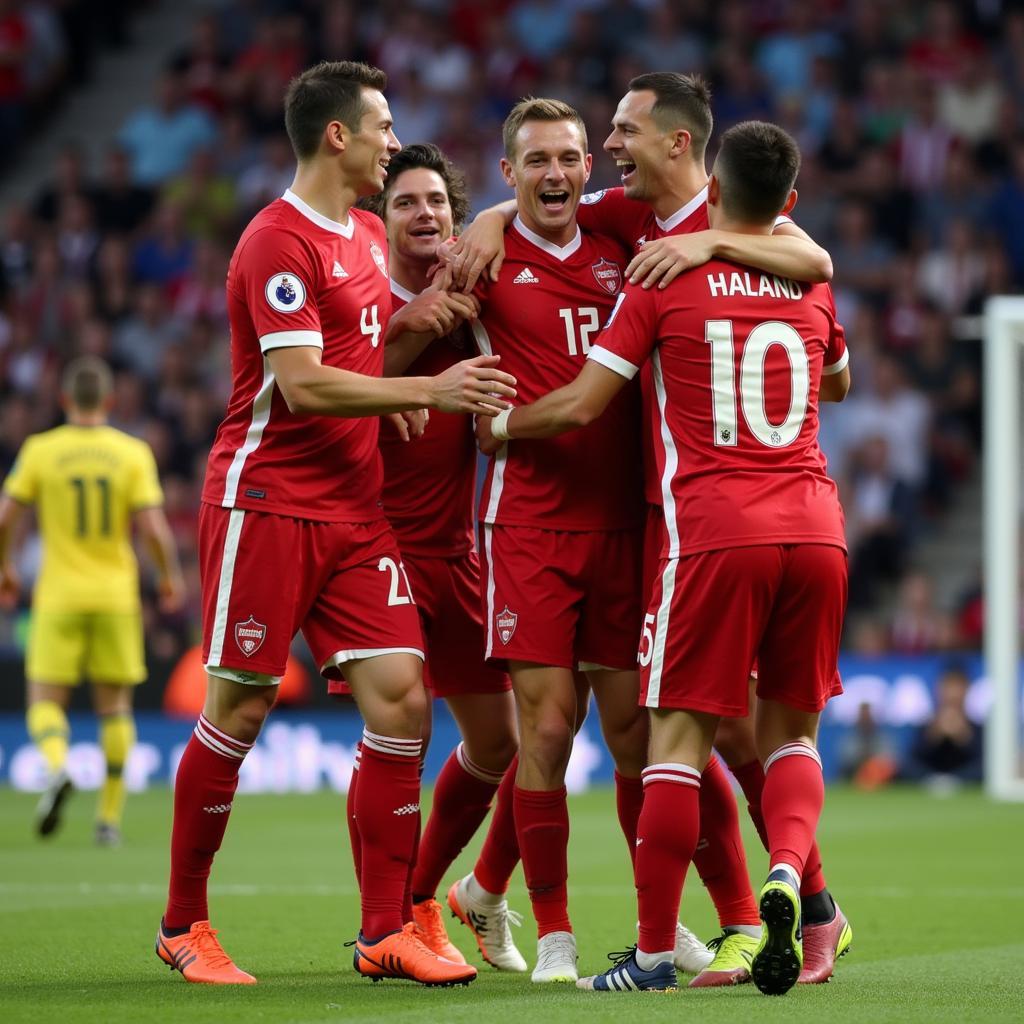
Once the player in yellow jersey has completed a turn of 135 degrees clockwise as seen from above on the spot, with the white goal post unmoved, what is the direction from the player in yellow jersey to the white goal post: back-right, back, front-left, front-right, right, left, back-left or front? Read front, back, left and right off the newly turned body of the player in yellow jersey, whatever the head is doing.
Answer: front-left

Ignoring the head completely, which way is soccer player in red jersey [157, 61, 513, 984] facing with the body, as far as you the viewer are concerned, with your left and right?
facing the viewer and to the right of the viewer

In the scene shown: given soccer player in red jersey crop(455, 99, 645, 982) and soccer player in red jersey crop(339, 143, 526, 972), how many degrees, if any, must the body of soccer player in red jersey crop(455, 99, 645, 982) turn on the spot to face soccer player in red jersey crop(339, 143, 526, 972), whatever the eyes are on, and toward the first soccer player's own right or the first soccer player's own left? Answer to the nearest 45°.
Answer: approximately 135° to the first soccer player's own right

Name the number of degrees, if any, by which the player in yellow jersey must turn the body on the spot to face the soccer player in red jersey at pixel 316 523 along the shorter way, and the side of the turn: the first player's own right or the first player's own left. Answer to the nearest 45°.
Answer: approximately 180°

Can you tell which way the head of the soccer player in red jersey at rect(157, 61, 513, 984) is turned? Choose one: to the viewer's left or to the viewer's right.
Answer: to the viewer's right

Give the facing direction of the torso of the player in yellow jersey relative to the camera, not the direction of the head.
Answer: away from the camera

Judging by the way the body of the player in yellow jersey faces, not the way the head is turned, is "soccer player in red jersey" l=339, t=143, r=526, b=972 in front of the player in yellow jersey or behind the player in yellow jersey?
behind

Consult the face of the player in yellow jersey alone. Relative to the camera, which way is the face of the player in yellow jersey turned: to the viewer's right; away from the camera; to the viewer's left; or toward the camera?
away from the camera

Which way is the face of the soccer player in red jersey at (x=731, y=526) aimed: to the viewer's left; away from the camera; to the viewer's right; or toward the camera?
away from the camera

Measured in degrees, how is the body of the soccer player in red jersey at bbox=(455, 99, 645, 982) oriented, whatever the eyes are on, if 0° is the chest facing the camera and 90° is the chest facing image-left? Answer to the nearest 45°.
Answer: approximately 0°

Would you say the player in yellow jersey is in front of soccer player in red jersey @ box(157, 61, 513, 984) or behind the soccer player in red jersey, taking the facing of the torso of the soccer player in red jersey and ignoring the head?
behind

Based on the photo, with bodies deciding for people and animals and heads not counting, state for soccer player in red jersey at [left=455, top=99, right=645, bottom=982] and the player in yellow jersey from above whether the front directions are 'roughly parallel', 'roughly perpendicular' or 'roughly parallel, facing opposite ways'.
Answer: roughly parallel, facing opposite ways

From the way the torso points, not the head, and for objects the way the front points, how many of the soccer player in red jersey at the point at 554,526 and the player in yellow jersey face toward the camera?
1
